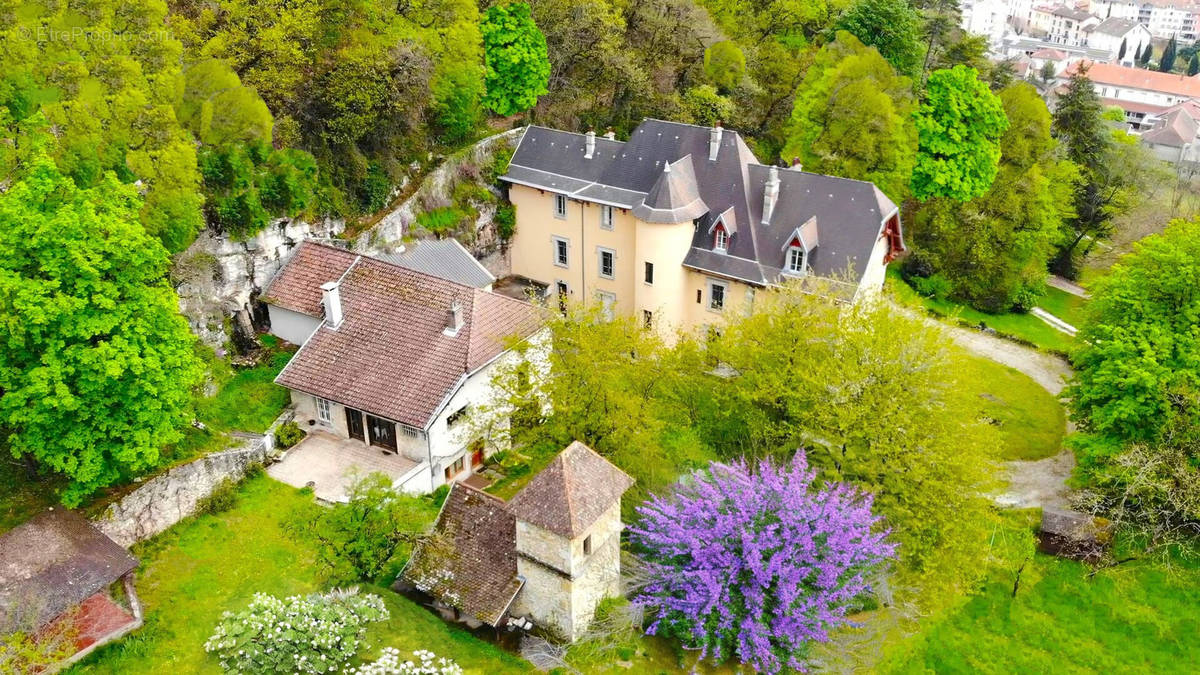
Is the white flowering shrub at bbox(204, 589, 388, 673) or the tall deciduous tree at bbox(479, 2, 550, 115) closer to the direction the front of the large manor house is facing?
the white flowering shrub

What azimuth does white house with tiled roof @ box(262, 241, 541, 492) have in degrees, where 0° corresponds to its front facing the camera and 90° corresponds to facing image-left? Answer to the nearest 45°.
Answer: approximately 45°

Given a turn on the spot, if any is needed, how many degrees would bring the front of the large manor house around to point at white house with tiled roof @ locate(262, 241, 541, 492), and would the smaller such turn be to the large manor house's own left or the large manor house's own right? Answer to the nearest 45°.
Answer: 0° — it already faces it

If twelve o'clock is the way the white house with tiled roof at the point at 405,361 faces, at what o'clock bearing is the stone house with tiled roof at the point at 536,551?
the stone house with tiled roof at the point at 536,551 is roughly at 10 o'clock from the white house with tiled roof at the point at 405,361.

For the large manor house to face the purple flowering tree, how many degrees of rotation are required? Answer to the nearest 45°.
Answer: approximately 45° to its left

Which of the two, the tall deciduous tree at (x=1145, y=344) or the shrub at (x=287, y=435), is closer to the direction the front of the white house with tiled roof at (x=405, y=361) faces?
the shrub

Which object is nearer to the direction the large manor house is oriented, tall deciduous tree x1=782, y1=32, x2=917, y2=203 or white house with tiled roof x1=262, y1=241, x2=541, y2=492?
the white house with tiled roof

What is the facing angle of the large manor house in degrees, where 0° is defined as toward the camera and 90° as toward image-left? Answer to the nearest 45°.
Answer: approximately 45°

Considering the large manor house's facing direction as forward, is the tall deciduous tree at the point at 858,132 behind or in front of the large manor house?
behind

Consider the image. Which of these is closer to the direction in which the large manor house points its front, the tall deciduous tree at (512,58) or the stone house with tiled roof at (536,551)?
the stone house with tiled roof
